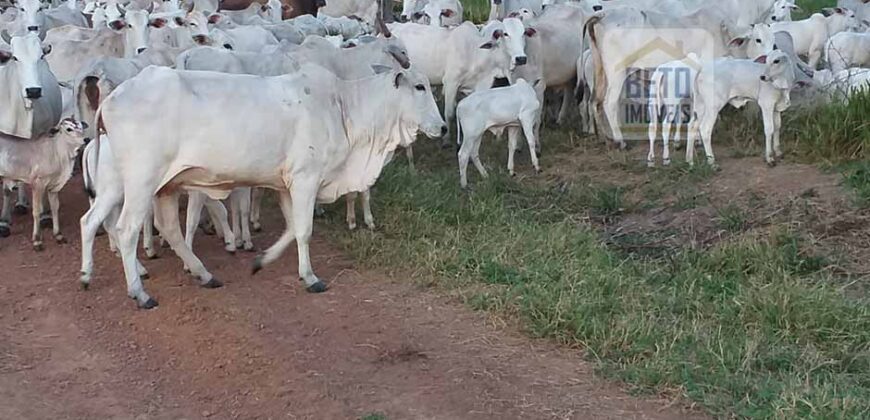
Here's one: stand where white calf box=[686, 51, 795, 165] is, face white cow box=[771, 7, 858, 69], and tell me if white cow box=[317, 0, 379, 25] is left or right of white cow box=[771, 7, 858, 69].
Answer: left

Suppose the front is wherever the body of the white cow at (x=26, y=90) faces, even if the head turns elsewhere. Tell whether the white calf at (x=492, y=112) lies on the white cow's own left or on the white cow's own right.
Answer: on the white cow's own left

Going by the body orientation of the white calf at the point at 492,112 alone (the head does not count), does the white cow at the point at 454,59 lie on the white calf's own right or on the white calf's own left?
on the white calf's own left

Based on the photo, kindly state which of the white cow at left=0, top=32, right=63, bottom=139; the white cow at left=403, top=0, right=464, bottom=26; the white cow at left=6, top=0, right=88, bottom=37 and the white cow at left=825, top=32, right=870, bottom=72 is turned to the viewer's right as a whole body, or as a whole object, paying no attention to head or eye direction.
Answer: the white cow at left=825, top=32, right=870, bottom=72

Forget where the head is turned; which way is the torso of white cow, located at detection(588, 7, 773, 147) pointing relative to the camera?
to the viewer's right

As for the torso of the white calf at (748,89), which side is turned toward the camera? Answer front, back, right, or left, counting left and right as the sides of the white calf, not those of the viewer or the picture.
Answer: right

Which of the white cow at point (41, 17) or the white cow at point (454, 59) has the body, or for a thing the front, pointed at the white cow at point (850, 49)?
the white cow at point (454, 59)

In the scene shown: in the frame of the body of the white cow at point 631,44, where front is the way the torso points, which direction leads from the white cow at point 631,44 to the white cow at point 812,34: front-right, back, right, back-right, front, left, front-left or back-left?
front-left

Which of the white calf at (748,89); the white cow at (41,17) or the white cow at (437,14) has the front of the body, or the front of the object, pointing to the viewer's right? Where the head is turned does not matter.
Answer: the white calf

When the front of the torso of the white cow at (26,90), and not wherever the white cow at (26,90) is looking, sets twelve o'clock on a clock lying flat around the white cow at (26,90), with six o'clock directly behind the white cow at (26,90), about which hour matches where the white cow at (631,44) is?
the white cow at (631,44) is roughly at 9 o'clock from the white cow at (26,90).

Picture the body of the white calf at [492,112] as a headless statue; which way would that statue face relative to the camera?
to the viewer's right

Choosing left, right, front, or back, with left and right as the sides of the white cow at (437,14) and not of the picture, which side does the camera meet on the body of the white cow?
front

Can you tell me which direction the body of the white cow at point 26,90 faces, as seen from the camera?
toward the camera

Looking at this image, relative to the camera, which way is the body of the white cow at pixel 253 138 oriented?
to the viewer's right

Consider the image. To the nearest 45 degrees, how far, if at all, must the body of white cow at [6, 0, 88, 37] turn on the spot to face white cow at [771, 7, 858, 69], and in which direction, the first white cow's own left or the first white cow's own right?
approximately 135° to the first white cow's own left

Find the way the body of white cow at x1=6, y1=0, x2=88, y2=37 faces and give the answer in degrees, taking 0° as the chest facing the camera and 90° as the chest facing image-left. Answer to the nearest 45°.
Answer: approximately 45°
